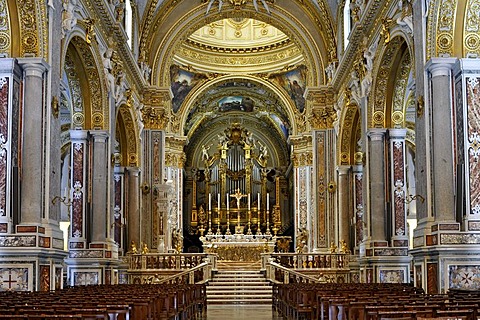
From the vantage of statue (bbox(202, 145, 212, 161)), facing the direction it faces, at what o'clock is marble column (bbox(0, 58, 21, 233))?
The marble column is roughly at 12 o'clock from the statue.

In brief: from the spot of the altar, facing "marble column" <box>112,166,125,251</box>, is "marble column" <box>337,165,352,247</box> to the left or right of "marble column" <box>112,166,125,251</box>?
left

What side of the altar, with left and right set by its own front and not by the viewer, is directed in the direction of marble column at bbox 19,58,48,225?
front

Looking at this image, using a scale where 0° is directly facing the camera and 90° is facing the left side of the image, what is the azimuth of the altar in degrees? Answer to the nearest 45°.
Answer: approximately 0°

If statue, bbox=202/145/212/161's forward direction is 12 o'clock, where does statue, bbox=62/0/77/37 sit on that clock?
statue, bbox=62/0/77/37 is roughly at 12 o'clock from statue, bbox=202/145/212/161.

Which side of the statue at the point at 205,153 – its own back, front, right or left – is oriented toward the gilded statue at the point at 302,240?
front

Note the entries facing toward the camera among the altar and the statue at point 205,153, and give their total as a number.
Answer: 2

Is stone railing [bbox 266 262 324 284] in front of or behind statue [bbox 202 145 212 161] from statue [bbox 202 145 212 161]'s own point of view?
in front

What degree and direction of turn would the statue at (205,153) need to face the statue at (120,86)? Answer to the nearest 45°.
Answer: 0° — it already faces it

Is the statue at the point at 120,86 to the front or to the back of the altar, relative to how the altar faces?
to the front

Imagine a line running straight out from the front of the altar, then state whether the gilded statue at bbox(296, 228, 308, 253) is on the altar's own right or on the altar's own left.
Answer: on the altar's own left
